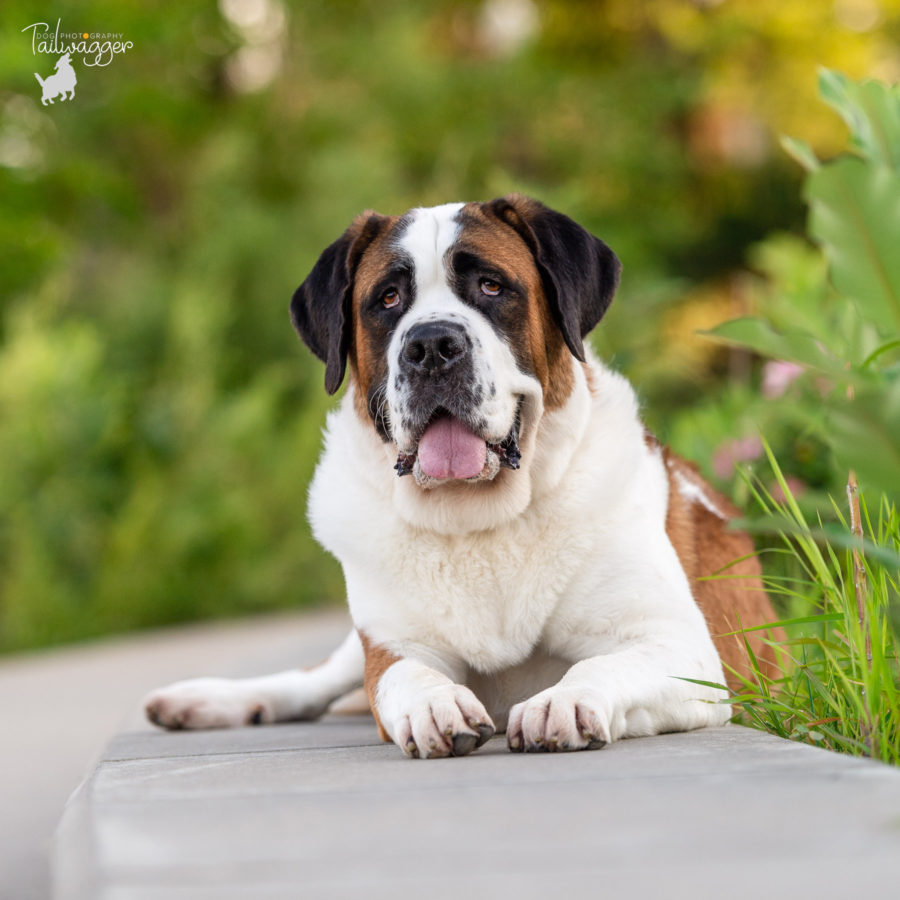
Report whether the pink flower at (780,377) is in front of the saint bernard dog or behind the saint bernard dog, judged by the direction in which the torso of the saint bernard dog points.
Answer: behind

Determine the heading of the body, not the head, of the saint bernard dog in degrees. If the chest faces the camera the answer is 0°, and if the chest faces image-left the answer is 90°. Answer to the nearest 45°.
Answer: approximately 0°
